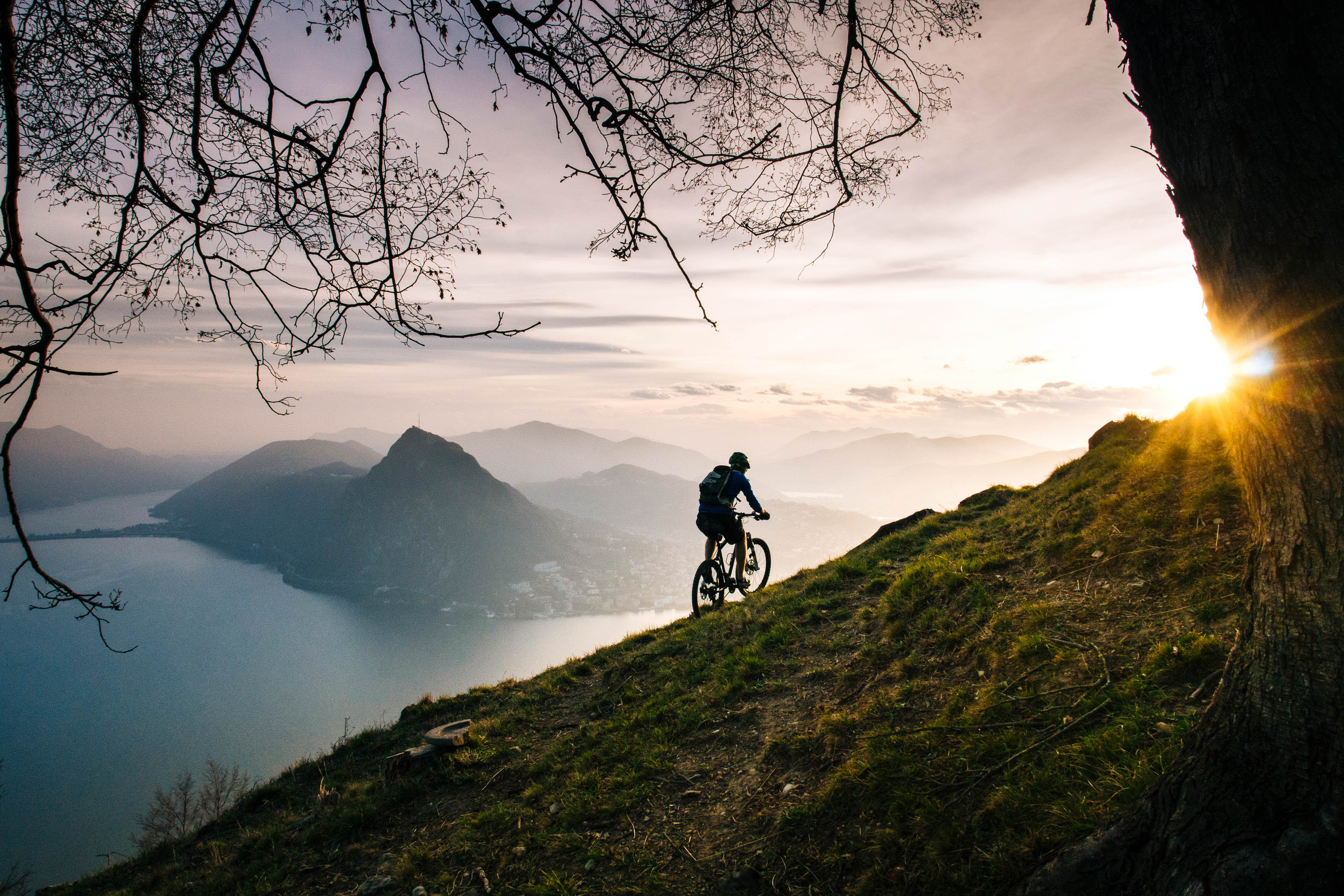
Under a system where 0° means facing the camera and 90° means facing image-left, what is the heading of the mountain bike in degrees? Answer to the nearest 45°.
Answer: approximately 225°

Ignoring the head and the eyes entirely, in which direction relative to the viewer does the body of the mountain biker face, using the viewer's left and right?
facing away from the viewer and to the right of the viewer

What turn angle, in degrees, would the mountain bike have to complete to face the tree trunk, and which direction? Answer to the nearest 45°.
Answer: approximately 135° to its right

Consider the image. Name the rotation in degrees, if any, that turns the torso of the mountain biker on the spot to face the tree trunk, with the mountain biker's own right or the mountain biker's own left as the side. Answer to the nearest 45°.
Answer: approximately 135° to the mountain biker's own right
